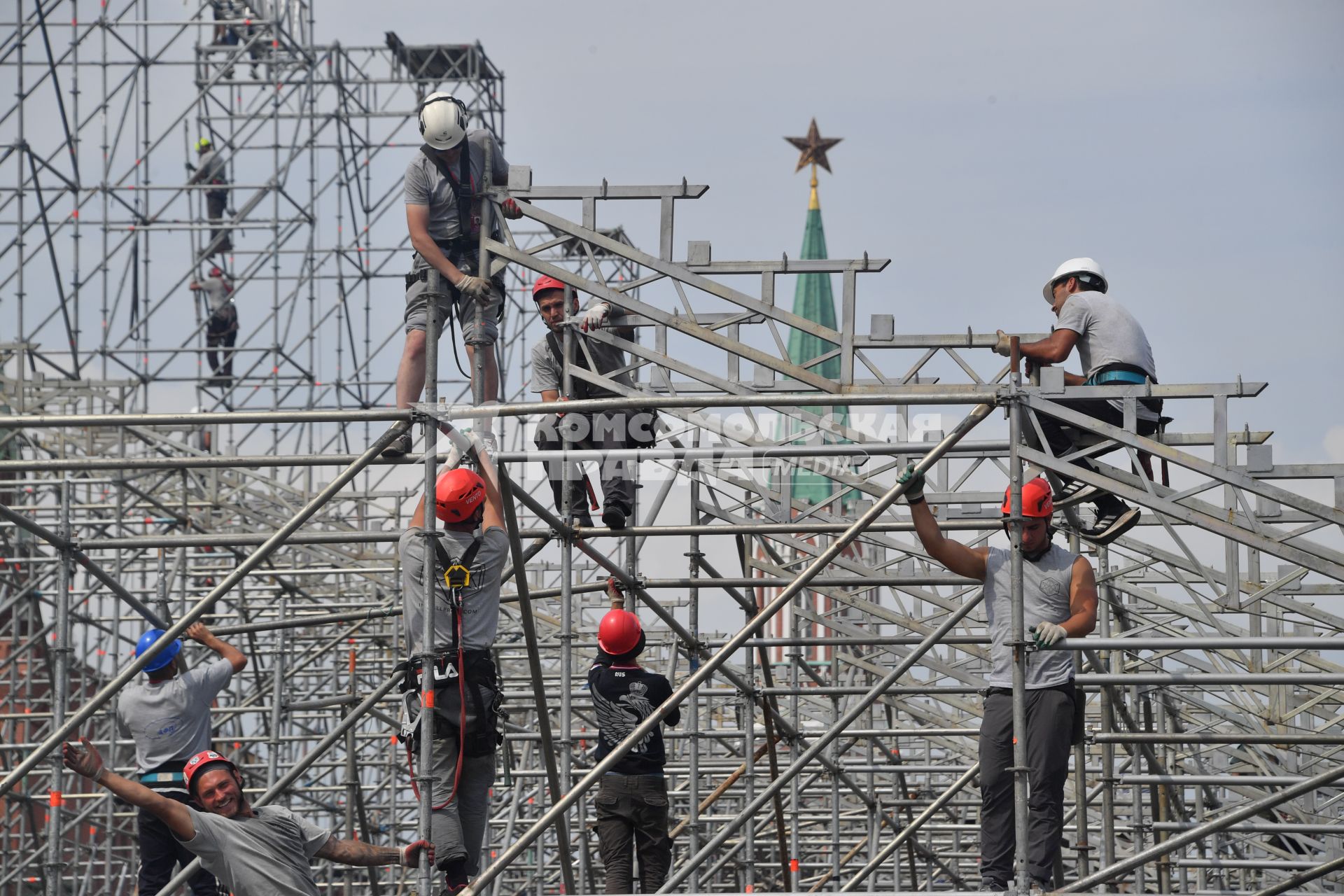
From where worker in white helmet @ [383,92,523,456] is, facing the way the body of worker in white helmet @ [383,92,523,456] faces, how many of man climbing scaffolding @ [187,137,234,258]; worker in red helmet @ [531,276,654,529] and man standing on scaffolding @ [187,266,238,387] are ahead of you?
0

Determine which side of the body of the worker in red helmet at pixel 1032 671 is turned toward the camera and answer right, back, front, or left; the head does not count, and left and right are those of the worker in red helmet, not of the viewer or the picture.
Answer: front

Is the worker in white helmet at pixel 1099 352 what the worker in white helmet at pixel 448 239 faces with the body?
no

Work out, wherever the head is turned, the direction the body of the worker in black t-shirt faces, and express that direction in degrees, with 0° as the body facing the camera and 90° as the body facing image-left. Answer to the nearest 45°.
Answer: approximately 180°

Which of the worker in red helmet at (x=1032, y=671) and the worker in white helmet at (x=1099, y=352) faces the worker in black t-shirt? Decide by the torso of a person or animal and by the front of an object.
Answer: the worker in white helmet

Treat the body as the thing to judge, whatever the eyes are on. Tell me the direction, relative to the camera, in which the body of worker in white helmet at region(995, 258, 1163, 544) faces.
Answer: to the viewer's left

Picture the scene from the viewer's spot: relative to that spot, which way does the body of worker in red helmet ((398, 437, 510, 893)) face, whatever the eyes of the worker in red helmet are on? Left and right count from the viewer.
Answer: facing away from the viewer

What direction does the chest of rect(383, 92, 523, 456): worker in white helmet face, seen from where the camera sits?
toward the camera

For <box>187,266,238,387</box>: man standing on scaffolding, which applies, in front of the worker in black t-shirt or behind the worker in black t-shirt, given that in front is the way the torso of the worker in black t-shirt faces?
in front

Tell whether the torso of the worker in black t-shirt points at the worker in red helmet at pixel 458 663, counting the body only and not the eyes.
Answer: no
